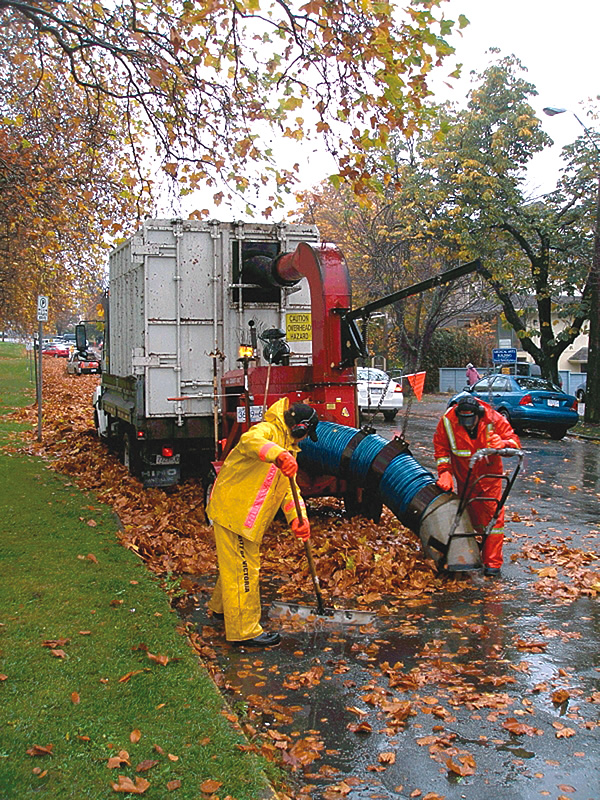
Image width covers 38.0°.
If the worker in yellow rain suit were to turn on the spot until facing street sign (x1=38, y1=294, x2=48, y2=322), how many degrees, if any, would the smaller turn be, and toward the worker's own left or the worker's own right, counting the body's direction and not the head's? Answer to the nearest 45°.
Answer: approximately 90° to the worker's own left

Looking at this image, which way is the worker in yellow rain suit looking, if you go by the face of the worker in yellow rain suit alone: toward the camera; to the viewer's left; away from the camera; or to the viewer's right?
to the viewer's right

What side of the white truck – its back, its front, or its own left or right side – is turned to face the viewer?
back

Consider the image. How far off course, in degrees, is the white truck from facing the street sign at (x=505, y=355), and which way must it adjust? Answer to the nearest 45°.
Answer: approximately 45° to its right

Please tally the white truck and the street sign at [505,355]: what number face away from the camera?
1

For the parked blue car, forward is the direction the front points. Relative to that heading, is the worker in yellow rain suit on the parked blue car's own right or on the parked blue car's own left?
on the parked blue car's own left

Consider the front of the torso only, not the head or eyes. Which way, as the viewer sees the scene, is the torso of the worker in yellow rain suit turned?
to the viewer's right

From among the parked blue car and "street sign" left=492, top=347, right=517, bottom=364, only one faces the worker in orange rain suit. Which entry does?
the street sign

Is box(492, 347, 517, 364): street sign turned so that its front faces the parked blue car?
yes

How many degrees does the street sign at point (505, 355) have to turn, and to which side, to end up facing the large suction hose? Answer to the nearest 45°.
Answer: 0° — it already faces it

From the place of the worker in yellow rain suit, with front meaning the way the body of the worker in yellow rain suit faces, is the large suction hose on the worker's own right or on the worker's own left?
on the worker's own left

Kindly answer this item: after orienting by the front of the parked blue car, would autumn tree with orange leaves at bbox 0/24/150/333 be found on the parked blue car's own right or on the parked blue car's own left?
on the parked blue car's own left

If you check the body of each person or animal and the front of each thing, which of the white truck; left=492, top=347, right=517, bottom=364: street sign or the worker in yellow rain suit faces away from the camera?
the white truck
